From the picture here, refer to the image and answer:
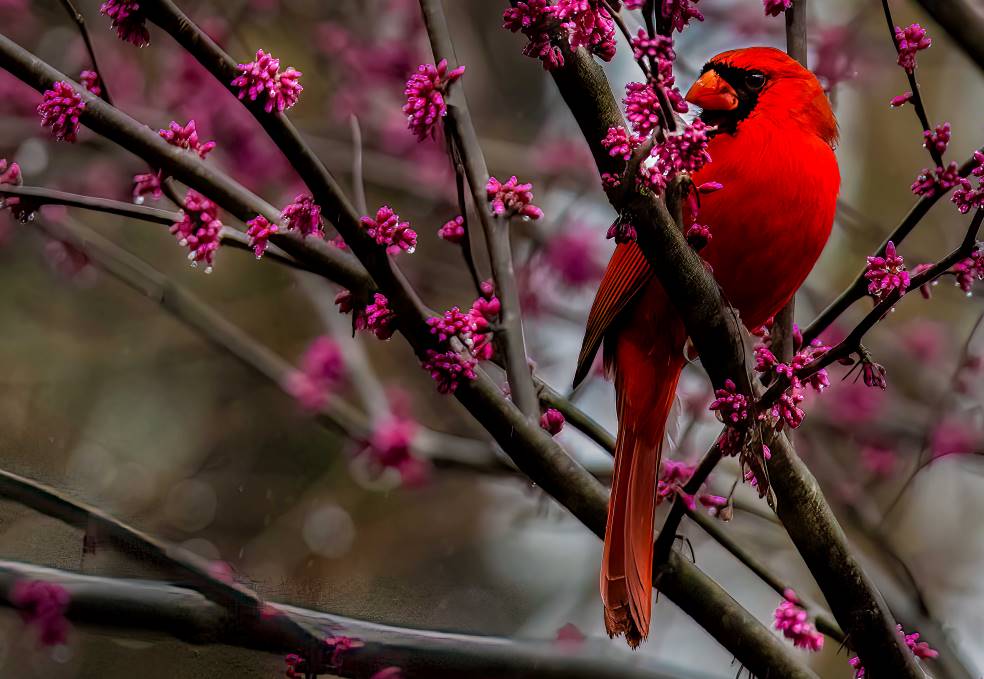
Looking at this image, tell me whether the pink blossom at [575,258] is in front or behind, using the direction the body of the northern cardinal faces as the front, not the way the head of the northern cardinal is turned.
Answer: behind

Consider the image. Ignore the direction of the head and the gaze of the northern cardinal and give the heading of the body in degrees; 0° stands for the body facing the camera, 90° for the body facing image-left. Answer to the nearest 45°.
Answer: approximately 315°

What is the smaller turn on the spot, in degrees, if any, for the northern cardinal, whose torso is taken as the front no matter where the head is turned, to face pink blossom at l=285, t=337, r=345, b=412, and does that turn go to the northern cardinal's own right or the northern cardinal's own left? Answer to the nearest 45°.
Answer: approximately 180°
